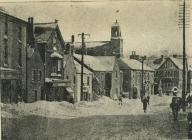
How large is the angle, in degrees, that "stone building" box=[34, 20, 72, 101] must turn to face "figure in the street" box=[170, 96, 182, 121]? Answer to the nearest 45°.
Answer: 0° — it already faces them

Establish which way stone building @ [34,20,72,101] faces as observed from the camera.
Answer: facing the viewer and to the right of the viewer

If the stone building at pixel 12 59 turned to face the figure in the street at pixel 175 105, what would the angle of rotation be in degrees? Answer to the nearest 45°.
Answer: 0° — it already faces them

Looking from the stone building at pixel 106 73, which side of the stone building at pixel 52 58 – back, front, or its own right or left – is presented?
left

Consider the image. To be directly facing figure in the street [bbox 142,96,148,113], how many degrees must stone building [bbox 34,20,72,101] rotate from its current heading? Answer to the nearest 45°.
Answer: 0° — it already faces them

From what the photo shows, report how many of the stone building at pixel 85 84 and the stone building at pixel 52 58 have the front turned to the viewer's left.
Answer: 0

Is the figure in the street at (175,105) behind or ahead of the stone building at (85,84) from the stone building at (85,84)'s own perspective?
ahead
